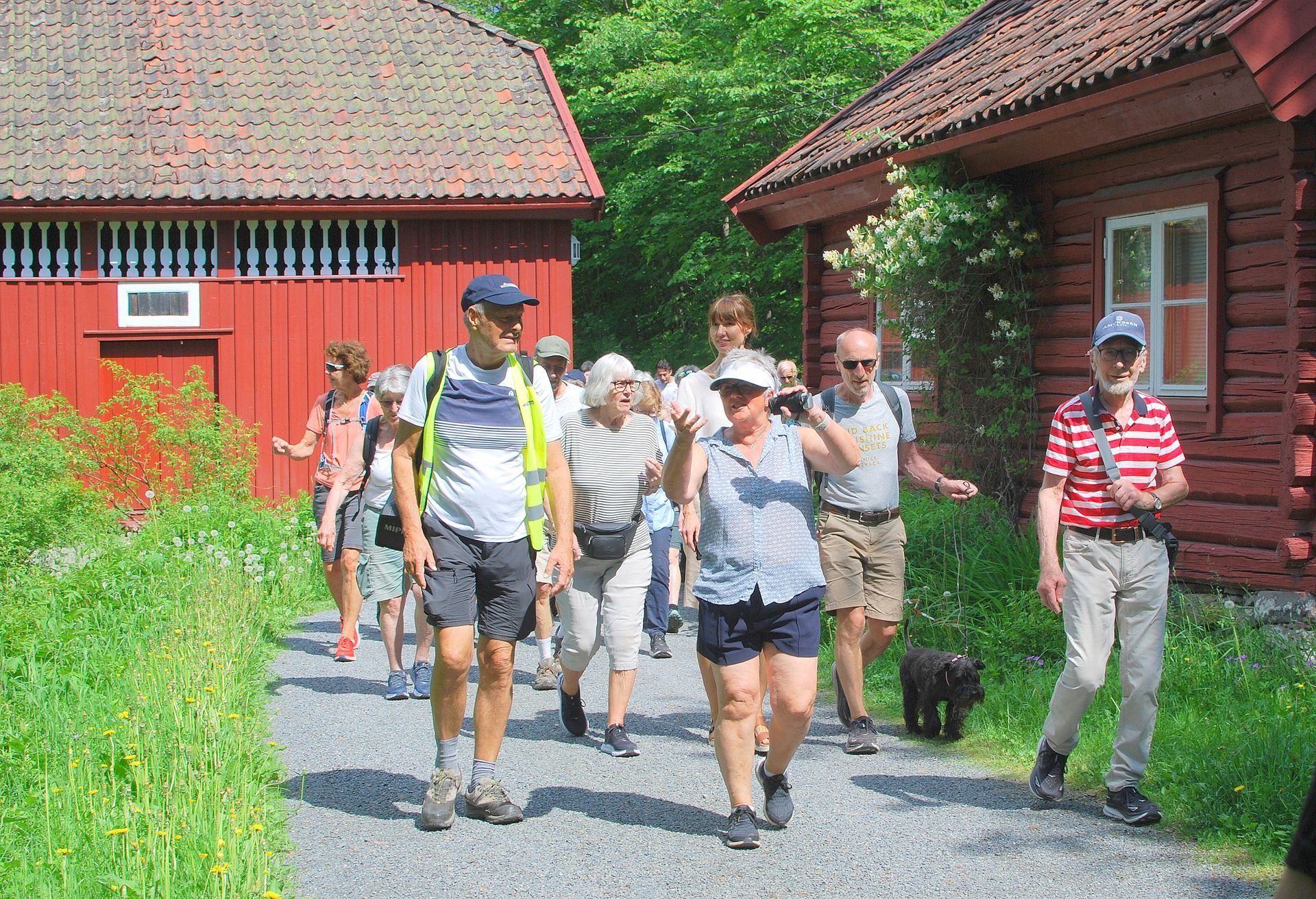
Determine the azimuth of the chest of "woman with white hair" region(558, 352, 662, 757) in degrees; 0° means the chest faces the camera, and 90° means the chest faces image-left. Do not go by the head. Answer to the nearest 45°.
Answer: approximately 0°

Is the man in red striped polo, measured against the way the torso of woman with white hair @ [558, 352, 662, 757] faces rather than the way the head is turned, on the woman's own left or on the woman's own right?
on the woman's own left

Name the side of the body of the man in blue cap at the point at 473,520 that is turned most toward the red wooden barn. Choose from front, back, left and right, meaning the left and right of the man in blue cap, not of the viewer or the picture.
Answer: back

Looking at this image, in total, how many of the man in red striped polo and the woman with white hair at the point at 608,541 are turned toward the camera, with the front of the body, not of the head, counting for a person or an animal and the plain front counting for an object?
2

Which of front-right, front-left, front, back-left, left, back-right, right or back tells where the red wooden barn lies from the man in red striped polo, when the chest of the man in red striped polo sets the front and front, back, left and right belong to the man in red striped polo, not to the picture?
back-right

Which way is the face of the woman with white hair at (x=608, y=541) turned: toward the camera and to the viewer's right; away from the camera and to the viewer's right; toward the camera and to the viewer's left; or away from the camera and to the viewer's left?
toward the camera and to the viewer's right

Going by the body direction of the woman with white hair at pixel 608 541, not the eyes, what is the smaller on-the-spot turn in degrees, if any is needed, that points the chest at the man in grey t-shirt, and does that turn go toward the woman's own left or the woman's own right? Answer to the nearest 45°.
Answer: approximately 90° to the woman's own left

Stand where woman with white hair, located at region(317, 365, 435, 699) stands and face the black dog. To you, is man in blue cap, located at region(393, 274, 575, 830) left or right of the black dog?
right

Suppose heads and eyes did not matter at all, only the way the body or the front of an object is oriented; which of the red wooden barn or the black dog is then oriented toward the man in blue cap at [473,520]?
the red wooden barn

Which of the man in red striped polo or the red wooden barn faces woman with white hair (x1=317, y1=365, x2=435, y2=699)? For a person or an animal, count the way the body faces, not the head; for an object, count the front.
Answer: the red wooden barn
